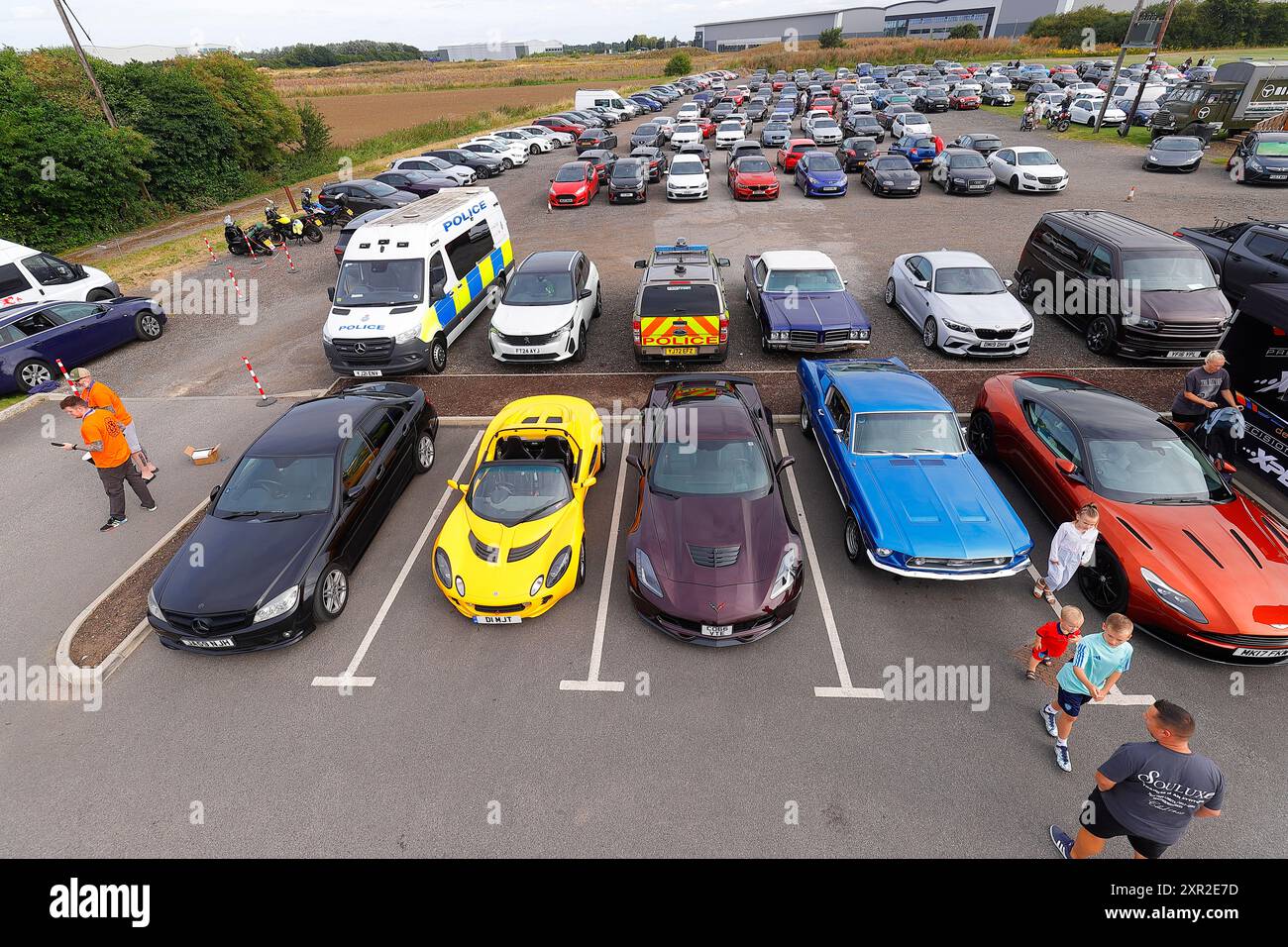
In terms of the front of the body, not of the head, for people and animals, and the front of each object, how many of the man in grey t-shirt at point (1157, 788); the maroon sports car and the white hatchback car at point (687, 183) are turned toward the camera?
2

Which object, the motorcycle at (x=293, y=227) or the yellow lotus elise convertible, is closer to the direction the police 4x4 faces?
the motorcycle

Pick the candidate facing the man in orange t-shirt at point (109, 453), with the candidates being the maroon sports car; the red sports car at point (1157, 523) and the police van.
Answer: the police van

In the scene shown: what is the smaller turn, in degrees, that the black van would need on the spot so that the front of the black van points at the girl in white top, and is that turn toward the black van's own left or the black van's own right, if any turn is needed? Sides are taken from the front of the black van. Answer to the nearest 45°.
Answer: approximately 45° to the black van's own right

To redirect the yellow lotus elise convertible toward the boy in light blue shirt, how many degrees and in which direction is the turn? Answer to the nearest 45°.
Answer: approximately 45° to its left

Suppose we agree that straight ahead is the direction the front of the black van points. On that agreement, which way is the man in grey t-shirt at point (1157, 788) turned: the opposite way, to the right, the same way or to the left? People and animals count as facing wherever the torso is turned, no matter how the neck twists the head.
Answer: the opposite way

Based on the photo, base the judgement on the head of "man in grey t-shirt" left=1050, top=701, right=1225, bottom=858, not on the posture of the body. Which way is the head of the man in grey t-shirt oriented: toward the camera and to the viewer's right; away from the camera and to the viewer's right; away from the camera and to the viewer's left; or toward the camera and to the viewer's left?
away from the camera and to the viewer's left

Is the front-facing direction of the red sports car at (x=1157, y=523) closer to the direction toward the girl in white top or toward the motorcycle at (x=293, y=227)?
the girl in white top

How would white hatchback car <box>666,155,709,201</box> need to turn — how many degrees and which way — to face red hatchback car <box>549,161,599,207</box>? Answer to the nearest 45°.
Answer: approximately 90° to its right

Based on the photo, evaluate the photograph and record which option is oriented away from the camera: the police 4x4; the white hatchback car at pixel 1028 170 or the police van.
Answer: the police 4x4

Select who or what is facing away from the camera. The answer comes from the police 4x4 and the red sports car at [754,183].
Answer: the police 4x4

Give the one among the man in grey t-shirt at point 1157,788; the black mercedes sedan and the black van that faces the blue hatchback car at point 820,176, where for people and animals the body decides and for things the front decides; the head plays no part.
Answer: the man in grey t-shirt

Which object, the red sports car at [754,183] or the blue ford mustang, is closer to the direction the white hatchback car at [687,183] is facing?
the blue ford mustang

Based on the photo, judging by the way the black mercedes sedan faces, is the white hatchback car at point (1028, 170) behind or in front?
behind

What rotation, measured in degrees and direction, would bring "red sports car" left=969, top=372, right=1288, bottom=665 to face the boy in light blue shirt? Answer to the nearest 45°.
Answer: approximately 45° to its right
